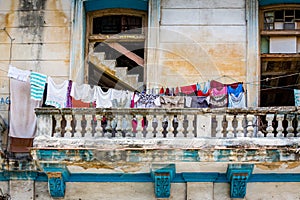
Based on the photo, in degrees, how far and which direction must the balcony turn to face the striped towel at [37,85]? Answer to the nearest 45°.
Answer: approximately 90° to its right

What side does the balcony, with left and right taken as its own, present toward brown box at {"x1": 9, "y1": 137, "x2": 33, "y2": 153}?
right

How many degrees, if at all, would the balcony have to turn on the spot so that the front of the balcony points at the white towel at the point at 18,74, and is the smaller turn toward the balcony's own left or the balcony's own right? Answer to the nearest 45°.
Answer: approximately 90° to the balcony's own right

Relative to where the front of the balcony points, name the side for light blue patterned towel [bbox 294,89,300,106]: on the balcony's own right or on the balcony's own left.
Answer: on the balcony's own left

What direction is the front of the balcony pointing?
toward the camera
